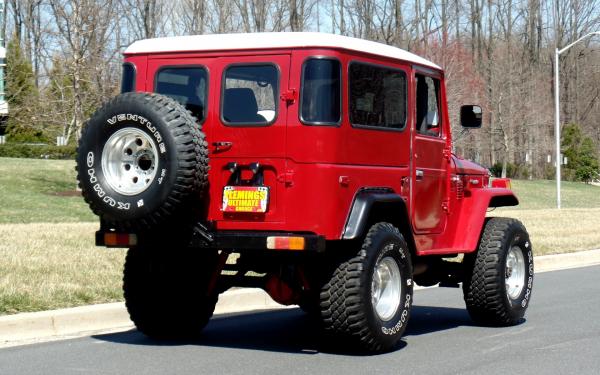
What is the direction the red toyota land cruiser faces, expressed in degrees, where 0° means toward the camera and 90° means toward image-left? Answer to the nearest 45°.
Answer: approximately 225°
